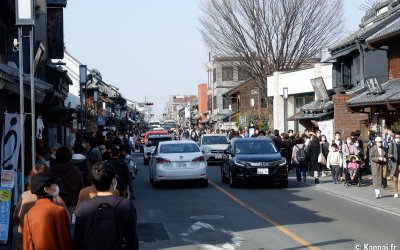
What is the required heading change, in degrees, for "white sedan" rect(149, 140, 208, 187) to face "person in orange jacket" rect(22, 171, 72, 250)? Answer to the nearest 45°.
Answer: approximately 180°

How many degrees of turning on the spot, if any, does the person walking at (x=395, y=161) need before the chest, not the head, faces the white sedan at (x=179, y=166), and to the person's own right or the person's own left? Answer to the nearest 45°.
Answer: approximately 90° to the person's own right

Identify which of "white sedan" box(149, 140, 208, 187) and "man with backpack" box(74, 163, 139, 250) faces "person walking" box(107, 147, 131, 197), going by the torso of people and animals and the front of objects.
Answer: the man with backpack

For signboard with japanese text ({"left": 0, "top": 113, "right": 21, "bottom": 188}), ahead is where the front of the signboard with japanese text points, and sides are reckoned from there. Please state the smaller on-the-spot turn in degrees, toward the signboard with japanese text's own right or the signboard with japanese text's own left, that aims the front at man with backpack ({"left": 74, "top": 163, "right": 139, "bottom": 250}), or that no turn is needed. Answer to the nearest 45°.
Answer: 0° — it already faces them

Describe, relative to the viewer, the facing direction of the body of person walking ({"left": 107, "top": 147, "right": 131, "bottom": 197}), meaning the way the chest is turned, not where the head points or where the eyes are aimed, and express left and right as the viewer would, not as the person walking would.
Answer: facing away from the viewer

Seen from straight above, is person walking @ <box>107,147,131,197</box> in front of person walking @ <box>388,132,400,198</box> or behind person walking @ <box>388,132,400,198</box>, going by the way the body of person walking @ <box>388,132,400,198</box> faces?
in front

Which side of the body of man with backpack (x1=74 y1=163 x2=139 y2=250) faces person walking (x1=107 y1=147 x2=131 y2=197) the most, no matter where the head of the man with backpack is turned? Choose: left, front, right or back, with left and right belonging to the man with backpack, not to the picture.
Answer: front

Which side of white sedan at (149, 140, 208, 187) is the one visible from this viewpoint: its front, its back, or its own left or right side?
back

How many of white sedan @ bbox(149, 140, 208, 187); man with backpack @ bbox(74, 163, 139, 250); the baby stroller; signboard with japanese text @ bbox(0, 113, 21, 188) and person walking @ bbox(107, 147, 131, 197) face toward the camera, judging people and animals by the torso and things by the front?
2

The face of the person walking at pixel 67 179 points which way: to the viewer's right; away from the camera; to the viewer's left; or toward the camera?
away from the camera

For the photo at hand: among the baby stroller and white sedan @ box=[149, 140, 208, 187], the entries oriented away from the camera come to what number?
1

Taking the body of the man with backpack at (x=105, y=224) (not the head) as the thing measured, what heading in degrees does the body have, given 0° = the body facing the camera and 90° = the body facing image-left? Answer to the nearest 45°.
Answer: approximately 180°
